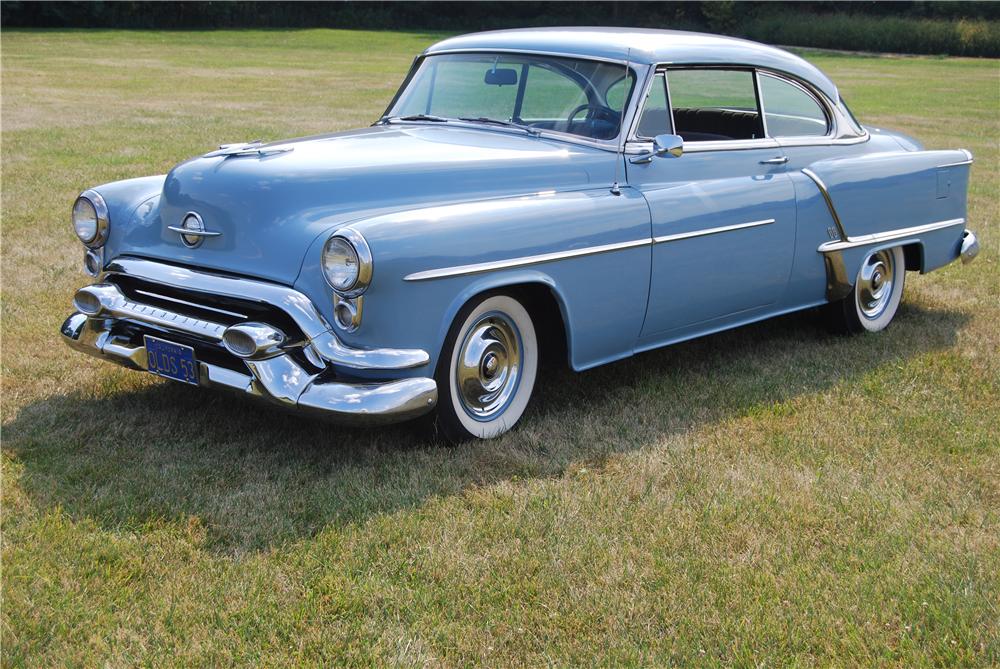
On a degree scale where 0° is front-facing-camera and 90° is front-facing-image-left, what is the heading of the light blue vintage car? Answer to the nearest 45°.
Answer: approximately 45°
